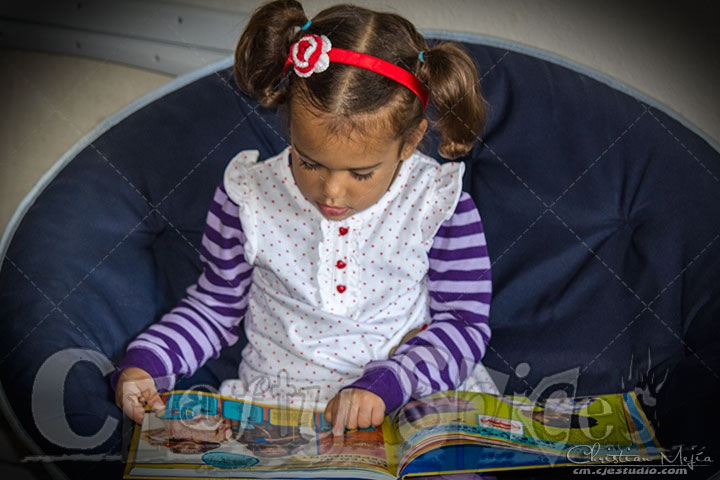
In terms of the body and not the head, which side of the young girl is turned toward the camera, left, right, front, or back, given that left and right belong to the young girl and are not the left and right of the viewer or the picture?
front
